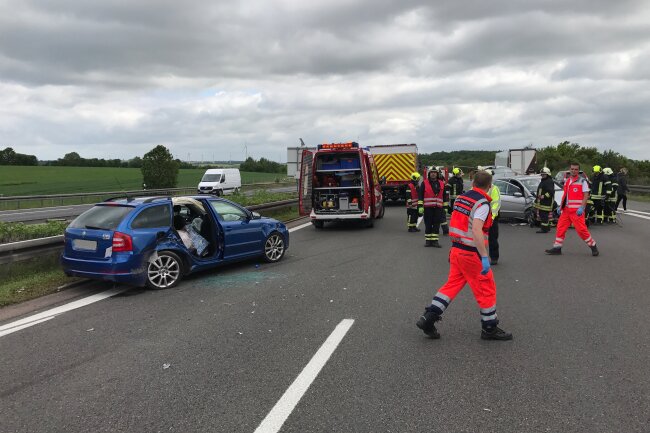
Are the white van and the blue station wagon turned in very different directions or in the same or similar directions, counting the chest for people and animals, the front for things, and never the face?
very different directions

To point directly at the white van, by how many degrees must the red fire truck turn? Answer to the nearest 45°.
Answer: approximately 45° to its left

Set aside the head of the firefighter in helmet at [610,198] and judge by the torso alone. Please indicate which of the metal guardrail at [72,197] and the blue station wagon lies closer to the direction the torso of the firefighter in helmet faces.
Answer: the metal guardrail

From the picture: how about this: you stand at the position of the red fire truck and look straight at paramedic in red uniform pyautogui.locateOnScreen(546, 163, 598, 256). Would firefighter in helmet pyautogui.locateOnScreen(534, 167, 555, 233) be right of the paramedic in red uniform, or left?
left

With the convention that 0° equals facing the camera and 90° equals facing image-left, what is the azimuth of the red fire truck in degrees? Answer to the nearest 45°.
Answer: approximately 180°

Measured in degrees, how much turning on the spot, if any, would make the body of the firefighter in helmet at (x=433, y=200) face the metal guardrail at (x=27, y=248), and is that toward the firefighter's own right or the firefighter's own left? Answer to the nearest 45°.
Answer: approximately 45° to the firefighter's own right

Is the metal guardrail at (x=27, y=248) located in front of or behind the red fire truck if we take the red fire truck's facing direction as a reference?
behind

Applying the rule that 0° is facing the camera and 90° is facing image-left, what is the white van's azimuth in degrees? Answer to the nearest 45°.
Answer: approximately 45°
